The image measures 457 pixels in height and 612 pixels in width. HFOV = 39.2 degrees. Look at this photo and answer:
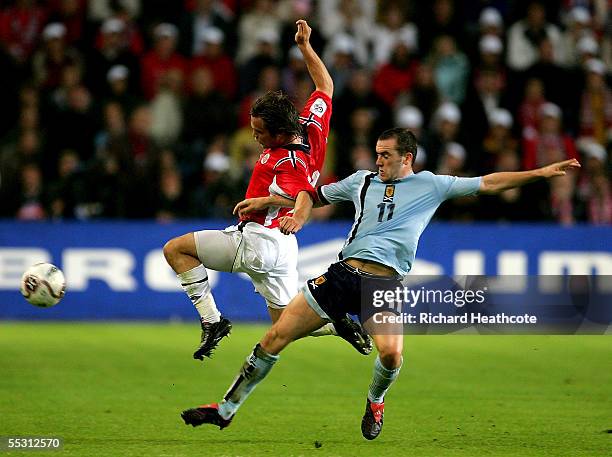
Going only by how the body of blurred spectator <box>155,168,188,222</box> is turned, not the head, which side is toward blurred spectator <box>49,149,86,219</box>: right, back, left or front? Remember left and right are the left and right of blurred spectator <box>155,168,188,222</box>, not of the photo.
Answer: right

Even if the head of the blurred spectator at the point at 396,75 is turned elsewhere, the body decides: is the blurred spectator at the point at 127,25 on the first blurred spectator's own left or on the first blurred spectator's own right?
on the first blurred spectator's own right

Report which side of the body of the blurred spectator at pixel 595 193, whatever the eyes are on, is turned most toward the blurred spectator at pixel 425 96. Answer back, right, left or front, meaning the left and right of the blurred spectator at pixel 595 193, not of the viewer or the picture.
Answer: right

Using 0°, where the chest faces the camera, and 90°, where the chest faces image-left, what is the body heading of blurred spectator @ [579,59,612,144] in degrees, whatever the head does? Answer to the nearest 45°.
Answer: approximately 0°

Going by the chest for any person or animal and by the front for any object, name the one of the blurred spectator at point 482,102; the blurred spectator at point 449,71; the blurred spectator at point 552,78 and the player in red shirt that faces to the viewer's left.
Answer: the player in red shirt

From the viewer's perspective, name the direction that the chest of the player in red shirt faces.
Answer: to the viewer's left
